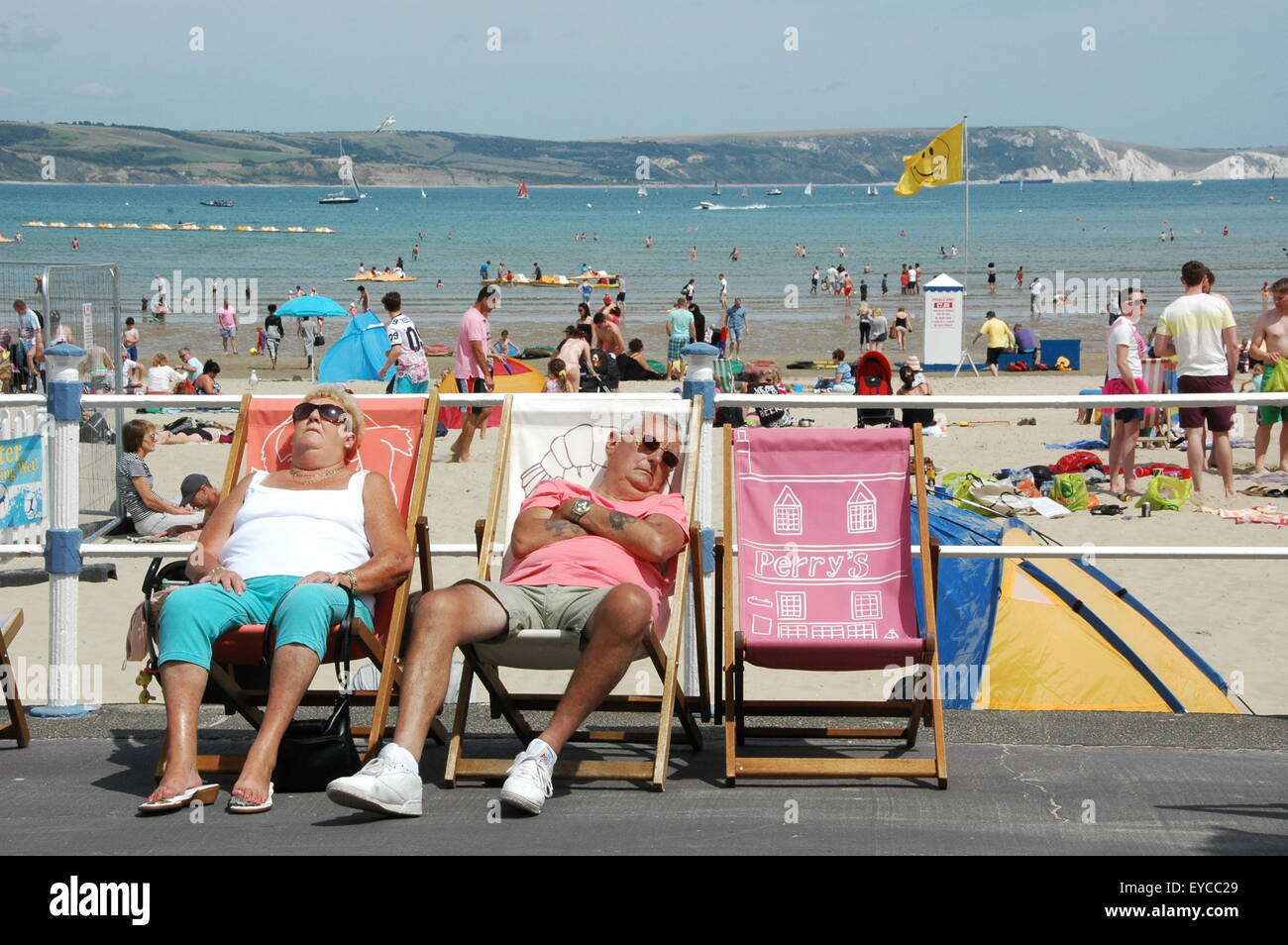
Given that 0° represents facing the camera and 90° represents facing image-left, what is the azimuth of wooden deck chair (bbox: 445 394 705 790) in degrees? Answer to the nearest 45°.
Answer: approximately 0°

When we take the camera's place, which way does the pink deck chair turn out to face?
facing the viewer

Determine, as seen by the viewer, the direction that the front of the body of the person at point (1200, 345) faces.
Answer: away from the camera

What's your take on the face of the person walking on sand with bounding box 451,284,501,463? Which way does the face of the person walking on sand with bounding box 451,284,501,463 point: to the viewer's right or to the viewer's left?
to the viewer's right

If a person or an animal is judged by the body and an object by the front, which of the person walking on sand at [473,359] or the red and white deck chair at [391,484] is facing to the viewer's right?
the person walking on sand

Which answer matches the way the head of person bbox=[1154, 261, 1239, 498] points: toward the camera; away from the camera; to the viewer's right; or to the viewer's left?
away from the camera

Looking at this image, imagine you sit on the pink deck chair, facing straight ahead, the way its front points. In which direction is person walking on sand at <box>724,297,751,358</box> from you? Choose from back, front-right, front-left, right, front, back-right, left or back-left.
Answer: back

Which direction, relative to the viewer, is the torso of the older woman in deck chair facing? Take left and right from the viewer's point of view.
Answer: facing the viewer and to the left of the viewer

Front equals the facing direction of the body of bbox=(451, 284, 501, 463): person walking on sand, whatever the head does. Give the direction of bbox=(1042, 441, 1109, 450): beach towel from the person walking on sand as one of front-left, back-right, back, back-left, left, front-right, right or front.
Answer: front
